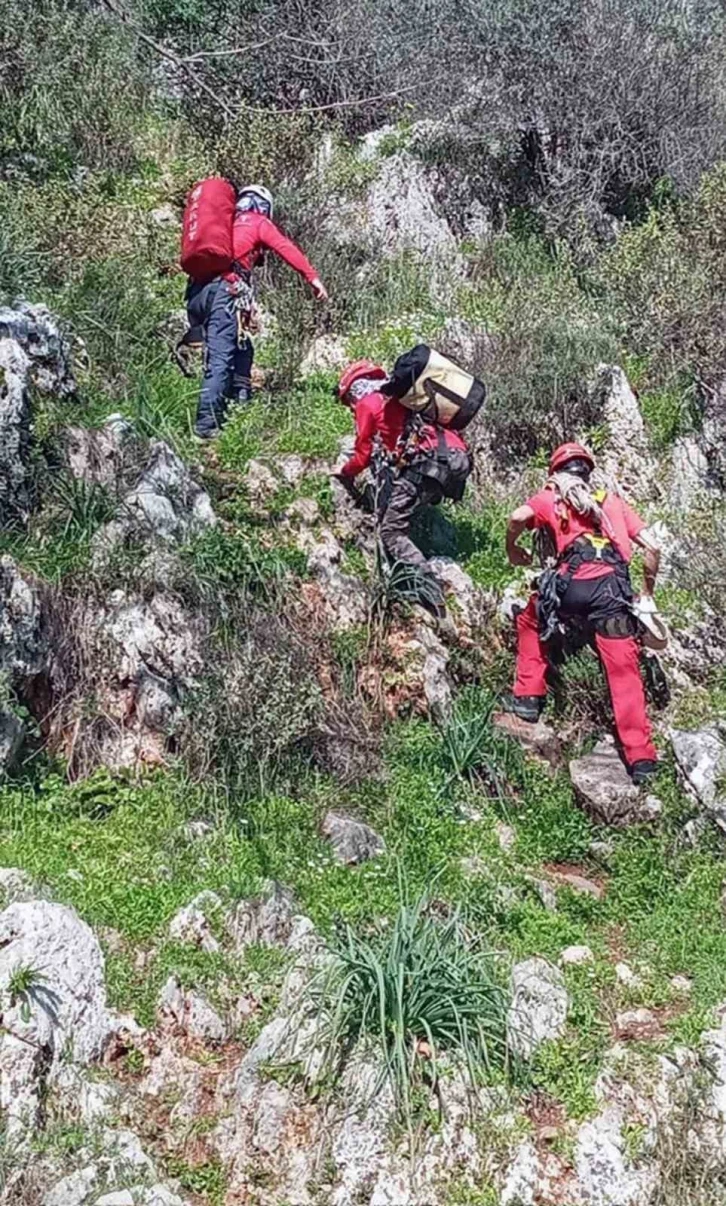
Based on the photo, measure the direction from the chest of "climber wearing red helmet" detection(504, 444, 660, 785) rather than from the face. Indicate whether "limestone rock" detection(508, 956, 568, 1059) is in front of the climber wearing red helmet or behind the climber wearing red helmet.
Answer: behind

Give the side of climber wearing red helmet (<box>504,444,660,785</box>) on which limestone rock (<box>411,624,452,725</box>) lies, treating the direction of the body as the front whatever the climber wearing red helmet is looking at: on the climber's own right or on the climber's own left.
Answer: on the climber's own left

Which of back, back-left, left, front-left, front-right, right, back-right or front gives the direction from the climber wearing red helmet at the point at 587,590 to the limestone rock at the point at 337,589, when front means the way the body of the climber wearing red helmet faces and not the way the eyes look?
left

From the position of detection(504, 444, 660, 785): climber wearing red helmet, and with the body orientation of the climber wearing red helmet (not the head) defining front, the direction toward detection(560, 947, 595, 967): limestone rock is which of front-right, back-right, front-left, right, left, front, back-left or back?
back

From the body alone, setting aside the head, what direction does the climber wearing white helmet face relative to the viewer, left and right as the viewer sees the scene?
facing away from the viewer and to the right of the viewer

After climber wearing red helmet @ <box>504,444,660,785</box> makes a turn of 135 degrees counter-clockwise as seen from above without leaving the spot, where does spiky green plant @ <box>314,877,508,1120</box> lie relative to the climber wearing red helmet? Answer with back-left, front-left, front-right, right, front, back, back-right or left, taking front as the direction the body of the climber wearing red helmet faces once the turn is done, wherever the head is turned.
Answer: front-left

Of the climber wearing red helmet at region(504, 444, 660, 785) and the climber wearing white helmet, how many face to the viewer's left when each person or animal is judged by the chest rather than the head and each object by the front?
0

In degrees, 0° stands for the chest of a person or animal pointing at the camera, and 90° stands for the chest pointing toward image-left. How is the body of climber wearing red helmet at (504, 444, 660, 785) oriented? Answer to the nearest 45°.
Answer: approximately 180°

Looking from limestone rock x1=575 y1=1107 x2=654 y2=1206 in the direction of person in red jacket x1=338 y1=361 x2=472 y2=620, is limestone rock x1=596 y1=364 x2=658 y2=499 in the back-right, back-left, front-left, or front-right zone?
front-right

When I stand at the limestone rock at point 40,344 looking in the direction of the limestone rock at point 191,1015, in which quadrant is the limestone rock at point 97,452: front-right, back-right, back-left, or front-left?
front-left

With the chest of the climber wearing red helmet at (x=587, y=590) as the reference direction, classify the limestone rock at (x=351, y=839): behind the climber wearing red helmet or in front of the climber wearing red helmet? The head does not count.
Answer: behind

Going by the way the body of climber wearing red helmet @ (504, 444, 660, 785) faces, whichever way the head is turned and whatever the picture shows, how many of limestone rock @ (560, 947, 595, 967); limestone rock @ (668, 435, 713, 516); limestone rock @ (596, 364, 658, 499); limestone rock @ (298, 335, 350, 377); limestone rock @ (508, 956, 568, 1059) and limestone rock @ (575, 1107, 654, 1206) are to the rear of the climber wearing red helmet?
3

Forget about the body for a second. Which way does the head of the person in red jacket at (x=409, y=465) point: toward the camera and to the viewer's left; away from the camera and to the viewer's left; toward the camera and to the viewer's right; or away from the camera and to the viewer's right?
away from the camera and to the viewer's left
